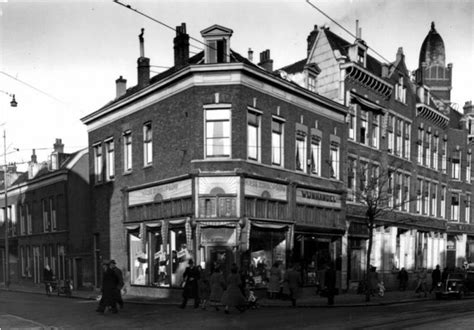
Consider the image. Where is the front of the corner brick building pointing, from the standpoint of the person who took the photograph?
facing the viewer

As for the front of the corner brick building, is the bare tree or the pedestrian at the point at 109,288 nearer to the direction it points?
the pedestrian

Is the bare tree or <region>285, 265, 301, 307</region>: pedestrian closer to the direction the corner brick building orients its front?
the pedestrian

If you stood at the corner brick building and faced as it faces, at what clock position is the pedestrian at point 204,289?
The pedestrian is roughly at 12 o'clock from the corner brick building.

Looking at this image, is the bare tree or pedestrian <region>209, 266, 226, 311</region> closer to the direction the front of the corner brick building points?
the pedestrian

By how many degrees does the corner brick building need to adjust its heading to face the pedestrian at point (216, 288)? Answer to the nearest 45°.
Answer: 0° — it already faces them

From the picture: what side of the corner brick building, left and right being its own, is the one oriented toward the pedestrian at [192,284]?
front

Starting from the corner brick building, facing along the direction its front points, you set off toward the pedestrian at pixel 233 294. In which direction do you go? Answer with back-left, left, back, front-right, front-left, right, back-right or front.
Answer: front
